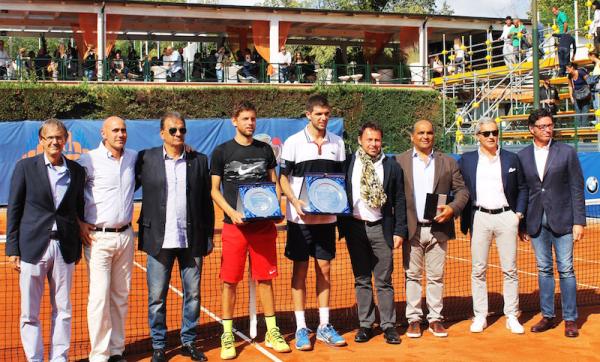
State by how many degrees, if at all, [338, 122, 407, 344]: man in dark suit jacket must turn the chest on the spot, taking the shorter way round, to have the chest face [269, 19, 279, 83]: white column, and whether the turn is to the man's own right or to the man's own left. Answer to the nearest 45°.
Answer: approximately 180°

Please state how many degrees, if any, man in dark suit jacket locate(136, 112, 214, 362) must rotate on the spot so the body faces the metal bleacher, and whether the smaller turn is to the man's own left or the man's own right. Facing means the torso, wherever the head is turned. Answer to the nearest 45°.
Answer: approximately 135° to the man's own left

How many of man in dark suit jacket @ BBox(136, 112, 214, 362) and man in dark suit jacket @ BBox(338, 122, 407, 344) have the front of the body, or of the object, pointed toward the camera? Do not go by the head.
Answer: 2

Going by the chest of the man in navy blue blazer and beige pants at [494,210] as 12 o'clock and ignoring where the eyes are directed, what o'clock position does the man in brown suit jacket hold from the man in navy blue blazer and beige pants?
The man in brown suit jacket is roughly at 2 o'clock from the man in navy blue blazer and beige pants.

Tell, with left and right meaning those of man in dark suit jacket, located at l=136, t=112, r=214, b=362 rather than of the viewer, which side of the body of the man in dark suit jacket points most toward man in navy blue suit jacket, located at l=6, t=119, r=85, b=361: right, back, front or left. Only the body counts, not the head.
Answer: right

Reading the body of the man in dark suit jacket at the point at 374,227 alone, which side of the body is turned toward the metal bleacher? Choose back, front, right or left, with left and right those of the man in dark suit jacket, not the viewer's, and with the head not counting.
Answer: back

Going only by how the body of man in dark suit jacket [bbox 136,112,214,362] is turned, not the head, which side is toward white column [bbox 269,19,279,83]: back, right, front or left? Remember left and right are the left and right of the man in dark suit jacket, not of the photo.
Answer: back

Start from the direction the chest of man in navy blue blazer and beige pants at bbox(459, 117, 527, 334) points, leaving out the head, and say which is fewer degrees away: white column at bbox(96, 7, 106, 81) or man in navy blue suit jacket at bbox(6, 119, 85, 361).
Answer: the man in navy blue suit jacket

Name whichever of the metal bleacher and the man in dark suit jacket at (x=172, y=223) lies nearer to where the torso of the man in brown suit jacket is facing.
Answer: the man in dark suit jacket

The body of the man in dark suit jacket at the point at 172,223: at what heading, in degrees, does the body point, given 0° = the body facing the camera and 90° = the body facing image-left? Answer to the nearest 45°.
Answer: approximately 0°

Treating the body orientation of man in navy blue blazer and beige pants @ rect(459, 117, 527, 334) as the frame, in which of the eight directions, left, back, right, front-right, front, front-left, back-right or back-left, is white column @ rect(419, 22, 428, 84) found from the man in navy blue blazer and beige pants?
back

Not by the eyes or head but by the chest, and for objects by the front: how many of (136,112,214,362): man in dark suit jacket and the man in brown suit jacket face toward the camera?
2
